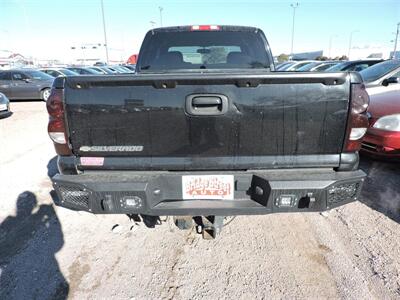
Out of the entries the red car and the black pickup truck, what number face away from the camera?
1

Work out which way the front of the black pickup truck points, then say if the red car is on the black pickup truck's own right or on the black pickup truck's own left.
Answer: on the black pickup truck's own right

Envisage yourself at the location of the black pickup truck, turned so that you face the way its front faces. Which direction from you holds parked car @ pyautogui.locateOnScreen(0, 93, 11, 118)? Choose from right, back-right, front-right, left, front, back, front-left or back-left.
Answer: front-left

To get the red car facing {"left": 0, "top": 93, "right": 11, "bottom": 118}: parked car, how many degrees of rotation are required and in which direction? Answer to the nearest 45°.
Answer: approximately 45° to its right

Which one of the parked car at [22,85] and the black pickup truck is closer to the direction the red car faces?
the black pickup truck

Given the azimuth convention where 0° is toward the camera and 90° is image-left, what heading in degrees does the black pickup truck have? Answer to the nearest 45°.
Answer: approximately 180°

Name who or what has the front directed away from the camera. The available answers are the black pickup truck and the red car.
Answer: the black pickup truck

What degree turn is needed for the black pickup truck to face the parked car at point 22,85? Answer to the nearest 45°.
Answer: approximately 45° to its left
